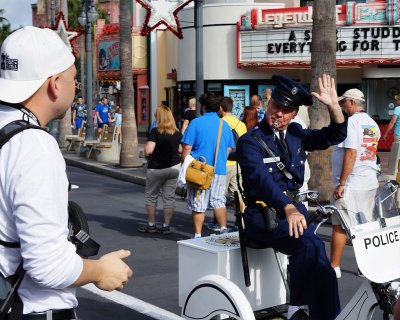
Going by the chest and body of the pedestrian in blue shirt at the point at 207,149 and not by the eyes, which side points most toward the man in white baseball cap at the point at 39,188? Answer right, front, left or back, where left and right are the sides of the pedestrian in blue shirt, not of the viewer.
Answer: back

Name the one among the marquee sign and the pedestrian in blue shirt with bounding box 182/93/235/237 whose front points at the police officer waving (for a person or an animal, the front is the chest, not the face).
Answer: the marquee sign

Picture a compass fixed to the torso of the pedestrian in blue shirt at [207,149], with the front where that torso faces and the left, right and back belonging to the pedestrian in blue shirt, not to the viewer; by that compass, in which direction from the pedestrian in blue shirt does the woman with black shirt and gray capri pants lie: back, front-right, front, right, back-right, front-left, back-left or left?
front-left

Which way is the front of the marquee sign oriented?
toward the camera

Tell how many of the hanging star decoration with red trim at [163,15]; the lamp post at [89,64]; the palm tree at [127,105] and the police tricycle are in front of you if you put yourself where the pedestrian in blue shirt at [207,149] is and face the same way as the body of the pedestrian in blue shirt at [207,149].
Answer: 3

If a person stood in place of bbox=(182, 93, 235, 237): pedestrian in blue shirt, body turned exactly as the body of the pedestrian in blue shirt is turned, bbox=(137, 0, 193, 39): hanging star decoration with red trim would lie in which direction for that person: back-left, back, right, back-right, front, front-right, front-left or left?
front

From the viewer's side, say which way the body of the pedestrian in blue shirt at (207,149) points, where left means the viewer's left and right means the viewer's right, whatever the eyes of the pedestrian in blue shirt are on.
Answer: facing away from the viewer

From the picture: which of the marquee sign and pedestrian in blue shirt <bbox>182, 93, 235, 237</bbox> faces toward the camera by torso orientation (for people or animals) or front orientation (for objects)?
the marquee sign

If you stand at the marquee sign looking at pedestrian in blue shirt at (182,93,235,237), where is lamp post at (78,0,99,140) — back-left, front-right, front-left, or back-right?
front-right

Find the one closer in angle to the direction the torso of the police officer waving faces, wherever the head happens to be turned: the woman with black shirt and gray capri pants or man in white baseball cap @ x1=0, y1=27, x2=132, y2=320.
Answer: the man in white baseball cap

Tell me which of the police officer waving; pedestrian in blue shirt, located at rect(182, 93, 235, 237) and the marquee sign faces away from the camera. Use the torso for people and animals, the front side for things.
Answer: the pedestrian in blue shirt

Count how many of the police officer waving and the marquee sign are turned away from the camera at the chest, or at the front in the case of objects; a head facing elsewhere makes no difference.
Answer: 0

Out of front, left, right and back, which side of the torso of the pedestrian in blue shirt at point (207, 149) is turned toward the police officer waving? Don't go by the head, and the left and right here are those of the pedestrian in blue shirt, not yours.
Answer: back

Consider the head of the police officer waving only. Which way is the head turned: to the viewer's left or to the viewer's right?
to the viewer's left

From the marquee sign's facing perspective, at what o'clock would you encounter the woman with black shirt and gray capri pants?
The woman with black shirt and gray capri pants is roughly at 12 o'clock from the marquee sign.
